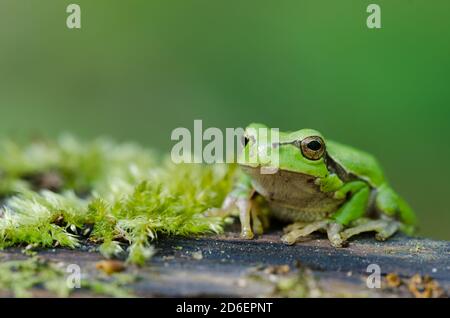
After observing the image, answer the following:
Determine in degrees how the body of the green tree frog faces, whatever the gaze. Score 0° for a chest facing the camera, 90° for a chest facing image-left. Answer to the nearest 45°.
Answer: approximately 45°
